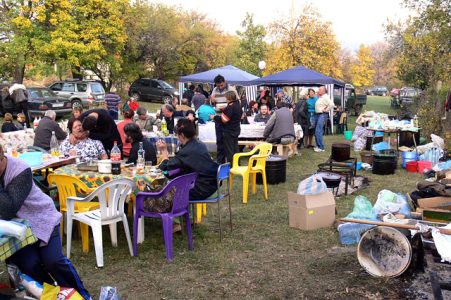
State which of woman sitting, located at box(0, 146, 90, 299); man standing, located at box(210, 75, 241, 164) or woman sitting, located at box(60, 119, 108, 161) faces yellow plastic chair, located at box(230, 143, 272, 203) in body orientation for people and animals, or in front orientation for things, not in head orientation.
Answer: the man standing

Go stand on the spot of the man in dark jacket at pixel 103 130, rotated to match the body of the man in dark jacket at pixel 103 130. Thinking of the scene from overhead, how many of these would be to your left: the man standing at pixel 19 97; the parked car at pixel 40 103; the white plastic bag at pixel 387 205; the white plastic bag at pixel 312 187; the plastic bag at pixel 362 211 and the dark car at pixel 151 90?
3

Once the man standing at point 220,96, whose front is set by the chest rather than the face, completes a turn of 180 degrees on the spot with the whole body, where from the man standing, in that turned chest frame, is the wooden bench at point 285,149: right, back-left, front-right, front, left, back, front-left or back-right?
right

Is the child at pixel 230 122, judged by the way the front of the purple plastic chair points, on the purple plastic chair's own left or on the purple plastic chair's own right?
on the purple plastic chair's own right

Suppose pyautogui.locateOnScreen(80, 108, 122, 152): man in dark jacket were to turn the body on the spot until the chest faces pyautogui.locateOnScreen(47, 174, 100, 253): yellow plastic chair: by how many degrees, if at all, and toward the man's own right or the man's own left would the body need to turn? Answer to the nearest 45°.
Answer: approximately 45° to the man's own left

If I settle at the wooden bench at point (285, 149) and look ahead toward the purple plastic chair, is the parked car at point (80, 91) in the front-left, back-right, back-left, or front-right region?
back-right

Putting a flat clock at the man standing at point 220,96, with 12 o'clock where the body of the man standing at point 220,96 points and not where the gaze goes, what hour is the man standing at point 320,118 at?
the man standing at point 320,118 is roughly at 8 o'clock from the man standing at point 220,96.

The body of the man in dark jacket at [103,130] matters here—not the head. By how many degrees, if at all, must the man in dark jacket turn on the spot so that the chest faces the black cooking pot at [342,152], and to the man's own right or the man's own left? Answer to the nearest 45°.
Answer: approximately 135° to the man's own left
